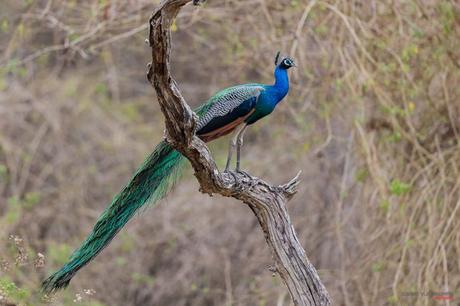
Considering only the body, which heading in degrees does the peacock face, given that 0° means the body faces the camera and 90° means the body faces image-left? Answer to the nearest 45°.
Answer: approximately 270°
